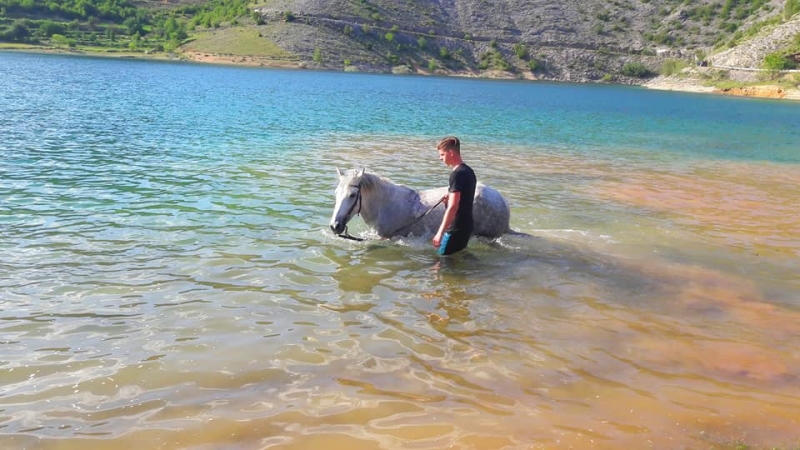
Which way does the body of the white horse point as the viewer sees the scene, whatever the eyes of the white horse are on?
to the viewer's left

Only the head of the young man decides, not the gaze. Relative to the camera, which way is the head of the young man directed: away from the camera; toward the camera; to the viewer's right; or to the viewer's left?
to the viewer's left

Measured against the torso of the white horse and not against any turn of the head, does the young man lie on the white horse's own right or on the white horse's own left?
on the white horse's own left
